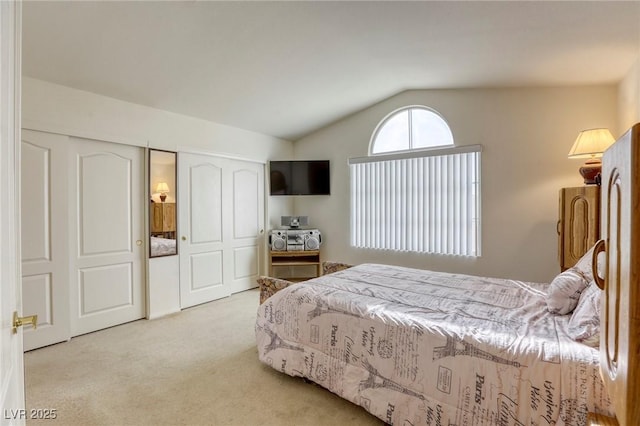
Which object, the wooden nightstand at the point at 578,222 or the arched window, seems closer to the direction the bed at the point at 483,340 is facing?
the arched window

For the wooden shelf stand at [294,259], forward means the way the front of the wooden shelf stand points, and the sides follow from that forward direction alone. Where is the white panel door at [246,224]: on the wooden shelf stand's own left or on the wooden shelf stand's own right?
on the wooden shelf stand's own right

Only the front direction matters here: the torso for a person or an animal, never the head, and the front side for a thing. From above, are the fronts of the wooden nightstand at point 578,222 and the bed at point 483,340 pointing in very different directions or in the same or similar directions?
same or similar directions

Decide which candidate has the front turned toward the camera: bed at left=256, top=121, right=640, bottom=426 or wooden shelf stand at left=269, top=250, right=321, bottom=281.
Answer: the wooden shelf stand

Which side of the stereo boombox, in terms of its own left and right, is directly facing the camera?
front

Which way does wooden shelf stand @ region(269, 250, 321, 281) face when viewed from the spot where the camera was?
facing the viewer

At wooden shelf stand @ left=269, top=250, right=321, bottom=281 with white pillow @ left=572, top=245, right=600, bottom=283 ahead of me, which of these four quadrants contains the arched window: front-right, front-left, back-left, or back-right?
front-left

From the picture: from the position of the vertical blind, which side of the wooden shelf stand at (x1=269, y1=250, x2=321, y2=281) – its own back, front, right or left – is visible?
left

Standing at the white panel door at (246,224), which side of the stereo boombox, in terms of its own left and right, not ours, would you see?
right

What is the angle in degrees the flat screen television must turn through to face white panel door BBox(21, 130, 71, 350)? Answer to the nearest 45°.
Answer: approximately 45° to its right

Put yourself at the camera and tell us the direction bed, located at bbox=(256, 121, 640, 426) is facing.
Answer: facing to the left of the viewer

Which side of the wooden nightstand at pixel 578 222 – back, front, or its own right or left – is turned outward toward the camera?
left

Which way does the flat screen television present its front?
toward the camera

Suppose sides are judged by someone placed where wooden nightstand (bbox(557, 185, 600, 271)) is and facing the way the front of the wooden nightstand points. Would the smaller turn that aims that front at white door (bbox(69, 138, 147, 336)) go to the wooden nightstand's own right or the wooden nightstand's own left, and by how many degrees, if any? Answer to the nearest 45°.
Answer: approximately 45° to the wooden nightstand's own left

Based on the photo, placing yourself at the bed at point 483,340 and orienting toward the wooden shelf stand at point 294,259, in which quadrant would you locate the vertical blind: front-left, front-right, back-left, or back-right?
front-right
